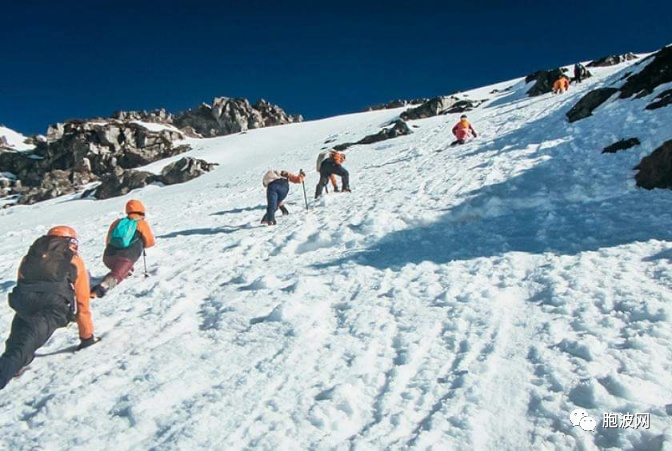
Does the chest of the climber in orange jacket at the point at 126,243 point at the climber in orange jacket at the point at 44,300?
no

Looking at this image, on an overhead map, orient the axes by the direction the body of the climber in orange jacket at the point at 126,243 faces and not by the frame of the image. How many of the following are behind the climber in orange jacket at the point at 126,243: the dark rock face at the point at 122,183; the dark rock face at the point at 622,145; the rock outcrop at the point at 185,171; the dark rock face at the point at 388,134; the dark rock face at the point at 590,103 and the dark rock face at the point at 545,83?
0

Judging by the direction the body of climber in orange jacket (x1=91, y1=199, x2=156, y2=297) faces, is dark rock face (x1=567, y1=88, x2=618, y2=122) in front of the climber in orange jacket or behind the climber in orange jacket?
in front

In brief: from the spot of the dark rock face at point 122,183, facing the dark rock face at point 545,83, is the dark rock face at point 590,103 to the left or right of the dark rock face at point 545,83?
right

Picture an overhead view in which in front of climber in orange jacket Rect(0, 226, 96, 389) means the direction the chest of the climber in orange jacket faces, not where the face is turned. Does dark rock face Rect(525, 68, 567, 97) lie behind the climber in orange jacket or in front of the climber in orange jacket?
in front

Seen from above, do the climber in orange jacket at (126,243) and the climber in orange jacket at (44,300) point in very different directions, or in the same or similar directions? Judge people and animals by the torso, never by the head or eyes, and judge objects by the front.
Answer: same or similar directions

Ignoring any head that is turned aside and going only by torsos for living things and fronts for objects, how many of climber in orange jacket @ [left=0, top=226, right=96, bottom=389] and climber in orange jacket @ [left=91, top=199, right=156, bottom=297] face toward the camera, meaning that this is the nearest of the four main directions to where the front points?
0

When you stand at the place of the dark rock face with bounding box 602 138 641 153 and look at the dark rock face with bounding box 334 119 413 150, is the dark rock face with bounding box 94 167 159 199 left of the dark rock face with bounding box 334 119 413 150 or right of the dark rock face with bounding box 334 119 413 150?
left

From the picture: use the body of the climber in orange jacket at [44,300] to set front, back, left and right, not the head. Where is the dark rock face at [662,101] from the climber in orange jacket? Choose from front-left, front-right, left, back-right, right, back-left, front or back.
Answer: front-right

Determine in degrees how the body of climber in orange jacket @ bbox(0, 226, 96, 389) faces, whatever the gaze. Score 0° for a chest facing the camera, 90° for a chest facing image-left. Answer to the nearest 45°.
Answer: approximately 225°

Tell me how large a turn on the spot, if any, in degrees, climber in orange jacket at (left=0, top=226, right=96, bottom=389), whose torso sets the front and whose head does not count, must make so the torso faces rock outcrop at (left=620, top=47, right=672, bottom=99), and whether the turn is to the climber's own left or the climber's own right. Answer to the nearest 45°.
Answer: approximately 45° to the climber's own right

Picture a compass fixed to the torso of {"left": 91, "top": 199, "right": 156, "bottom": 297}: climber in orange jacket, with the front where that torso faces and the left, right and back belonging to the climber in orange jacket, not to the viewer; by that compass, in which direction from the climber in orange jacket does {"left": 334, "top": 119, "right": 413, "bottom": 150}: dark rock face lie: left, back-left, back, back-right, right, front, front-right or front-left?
front

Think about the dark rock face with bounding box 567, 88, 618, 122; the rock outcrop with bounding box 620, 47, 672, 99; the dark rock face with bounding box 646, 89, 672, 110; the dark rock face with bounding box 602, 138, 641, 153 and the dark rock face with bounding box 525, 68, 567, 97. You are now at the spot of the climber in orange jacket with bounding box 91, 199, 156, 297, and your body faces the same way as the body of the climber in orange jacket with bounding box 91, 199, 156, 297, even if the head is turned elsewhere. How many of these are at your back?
0

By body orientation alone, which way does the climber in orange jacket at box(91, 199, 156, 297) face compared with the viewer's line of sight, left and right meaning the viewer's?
facing away from the viewer and to the right of the viewer

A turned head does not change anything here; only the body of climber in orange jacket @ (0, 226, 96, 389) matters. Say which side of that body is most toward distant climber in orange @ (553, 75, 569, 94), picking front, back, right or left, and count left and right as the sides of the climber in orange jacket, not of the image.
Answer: front
